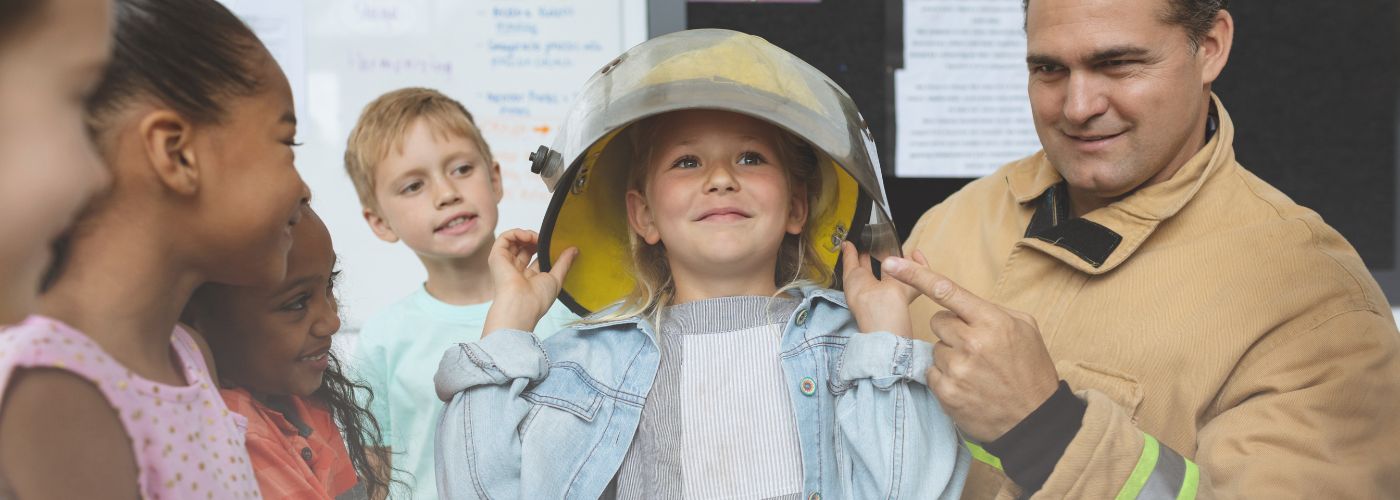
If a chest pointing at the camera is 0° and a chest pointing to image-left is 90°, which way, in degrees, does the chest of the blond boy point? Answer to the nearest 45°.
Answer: approximately 0°

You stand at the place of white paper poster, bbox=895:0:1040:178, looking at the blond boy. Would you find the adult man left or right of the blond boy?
left

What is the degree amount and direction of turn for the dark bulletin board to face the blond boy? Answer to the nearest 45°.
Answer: approximately 45° to its right

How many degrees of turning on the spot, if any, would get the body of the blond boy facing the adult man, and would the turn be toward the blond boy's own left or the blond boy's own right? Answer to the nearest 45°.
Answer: approximately 45° to the blond boy's own left

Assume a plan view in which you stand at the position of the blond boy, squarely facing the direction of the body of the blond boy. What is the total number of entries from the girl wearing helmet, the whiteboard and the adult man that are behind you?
1

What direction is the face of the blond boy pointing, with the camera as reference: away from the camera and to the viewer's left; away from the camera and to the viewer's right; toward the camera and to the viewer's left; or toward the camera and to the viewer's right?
toward the camera and to the viewer's right

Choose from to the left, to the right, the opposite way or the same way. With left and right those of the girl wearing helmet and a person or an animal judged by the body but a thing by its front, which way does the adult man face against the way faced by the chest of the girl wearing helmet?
to the right

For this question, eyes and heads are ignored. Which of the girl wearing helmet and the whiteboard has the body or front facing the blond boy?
the whiteboard

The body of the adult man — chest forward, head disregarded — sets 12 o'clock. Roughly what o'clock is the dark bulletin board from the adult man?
The dark bulletin board is roughly at 5 o'clock from the adult man.

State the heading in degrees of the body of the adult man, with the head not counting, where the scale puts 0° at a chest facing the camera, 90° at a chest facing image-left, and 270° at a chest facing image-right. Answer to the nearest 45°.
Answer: approximately 45°

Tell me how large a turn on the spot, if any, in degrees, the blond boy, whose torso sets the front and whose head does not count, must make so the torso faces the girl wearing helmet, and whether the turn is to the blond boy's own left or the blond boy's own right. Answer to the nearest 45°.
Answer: approximately 45° to the blond boy's own left
